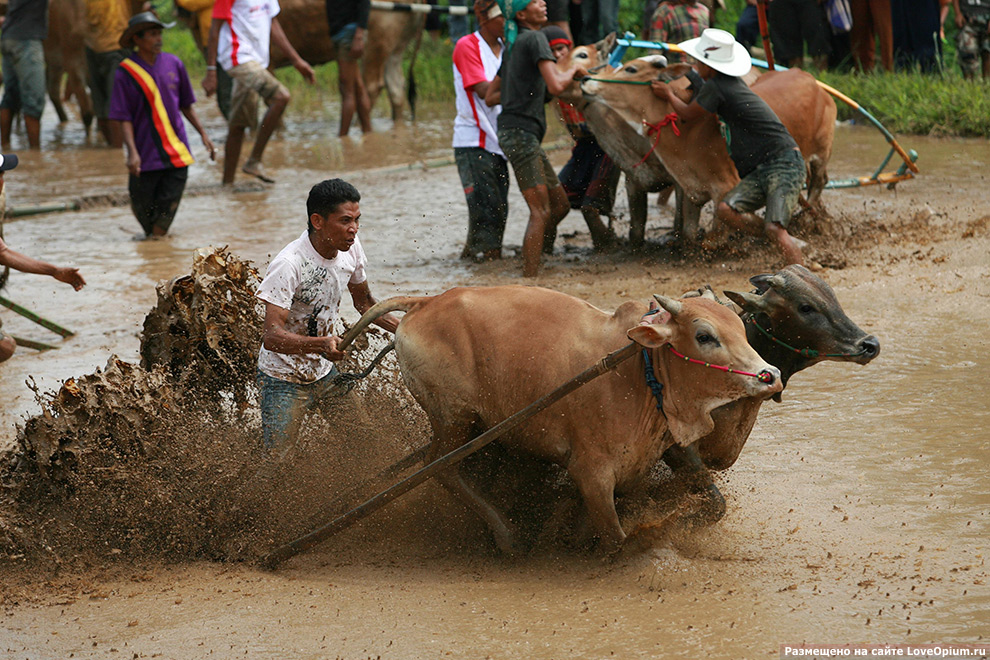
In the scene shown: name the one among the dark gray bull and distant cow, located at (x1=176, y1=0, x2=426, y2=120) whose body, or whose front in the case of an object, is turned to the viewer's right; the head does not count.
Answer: the dark gray bull

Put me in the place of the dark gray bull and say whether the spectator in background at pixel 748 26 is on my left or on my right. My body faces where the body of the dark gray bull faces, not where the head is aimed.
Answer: on my left

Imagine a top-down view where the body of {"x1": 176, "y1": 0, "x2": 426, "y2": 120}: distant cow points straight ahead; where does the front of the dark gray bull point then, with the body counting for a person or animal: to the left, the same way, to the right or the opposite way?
the opposite way

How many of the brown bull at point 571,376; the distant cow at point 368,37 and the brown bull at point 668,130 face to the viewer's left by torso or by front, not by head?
2

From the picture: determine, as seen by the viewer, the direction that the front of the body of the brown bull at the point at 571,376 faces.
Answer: to the viewer's right

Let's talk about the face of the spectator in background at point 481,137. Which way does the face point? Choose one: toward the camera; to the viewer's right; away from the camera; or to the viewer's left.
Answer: to the viewer's right

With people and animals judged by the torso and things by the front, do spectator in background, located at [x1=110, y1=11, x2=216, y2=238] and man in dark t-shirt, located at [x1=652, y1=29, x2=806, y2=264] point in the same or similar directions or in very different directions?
very different directions

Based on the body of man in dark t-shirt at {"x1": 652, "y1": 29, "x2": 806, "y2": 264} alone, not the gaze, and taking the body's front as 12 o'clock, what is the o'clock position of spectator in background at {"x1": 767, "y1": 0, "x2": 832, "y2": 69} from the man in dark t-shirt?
The spectator in background is roughly at 3 o'clock from the man in dark t-shirt.

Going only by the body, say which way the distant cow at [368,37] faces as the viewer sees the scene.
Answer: to the viewer's left
